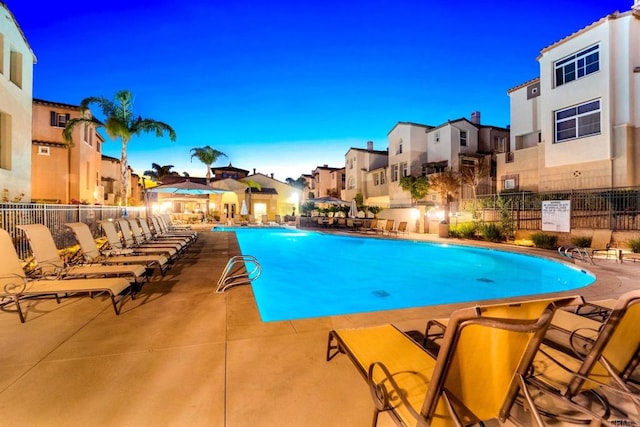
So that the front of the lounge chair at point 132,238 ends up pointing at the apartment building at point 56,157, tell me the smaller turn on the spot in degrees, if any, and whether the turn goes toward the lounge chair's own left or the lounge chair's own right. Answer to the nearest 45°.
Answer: approximately 90° to the lounge chair's own left

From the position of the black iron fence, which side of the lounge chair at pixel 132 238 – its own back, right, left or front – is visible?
front

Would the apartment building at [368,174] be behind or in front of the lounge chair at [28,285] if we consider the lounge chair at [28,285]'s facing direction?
in front

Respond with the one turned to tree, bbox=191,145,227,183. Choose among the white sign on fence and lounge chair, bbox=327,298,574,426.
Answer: the lounge chair

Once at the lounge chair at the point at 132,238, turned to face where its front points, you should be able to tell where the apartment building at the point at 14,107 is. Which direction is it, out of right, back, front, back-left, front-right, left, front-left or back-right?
back-left

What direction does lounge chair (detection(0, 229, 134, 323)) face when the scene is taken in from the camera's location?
facing to the right of the viewer

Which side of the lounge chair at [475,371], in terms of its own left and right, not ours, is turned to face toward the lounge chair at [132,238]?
front

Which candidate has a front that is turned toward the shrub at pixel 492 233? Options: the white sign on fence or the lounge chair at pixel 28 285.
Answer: the lounge chair

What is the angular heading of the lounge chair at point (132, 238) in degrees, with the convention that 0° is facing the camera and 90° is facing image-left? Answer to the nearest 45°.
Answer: approximately 270°

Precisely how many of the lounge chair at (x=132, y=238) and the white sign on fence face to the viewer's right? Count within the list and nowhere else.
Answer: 1
